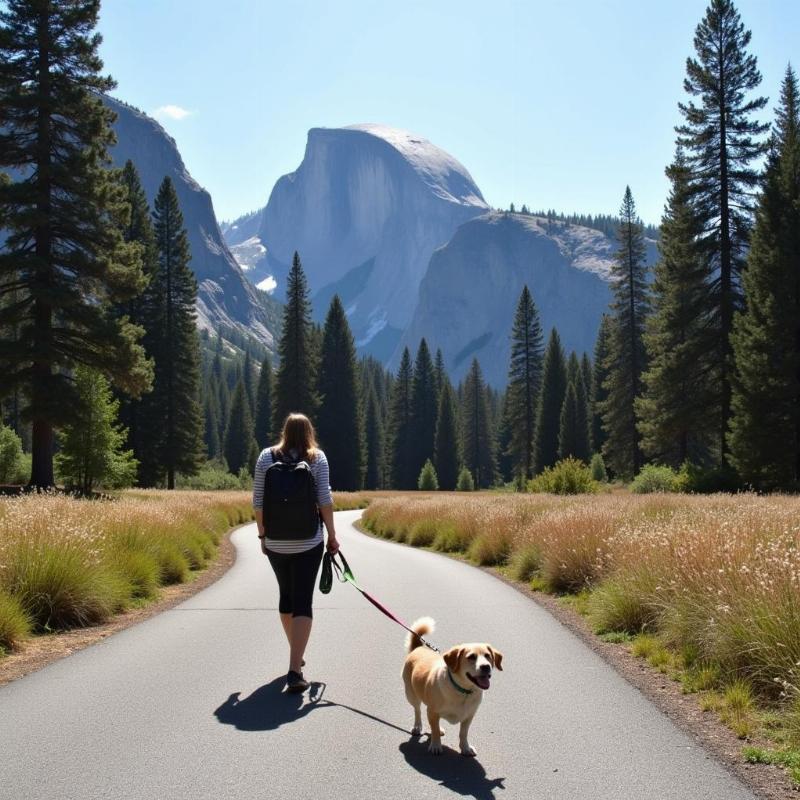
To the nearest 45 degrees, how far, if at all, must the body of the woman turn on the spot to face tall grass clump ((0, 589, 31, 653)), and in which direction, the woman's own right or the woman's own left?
approximately 45° to the woman's own left

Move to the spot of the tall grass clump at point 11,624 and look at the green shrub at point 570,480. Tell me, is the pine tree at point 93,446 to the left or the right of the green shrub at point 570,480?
left

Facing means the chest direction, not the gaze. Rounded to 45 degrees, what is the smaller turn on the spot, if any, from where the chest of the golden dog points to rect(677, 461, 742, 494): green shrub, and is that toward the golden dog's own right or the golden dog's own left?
approximately 135° to the golden dog's own left

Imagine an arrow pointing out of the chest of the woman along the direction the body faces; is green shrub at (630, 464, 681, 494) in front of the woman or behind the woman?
in front

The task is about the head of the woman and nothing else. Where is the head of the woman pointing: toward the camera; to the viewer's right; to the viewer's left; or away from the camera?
away from the camera

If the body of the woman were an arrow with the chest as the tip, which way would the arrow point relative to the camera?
away from the camera

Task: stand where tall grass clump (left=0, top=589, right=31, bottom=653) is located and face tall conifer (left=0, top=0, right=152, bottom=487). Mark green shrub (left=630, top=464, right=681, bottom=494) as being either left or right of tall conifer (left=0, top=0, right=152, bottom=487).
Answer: right

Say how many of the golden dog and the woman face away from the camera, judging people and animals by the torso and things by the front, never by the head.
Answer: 1

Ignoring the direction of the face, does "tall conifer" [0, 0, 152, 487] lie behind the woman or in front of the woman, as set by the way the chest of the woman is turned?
in front

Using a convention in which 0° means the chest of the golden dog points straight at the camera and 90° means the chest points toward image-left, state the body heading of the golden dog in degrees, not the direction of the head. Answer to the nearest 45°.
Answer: approximately 315°

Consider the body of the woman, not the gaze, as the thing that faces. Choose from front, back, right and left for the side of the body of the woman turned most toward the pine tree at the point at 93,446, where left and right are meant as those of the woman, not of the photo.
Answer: front

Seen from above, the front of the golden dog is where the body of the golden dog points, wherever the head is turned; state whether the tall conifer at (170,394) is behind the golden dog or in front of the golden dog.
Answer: behind

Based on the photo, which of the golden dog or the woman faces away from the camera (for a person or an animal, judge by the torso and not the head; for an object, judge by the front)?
the woman

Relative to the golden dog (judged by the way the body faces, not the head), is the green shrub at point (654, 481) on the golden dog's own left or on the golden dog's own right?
on the golden dog's own left

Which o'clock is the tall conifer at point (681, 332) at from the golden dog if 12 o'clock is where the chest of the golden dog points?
The tall conifer is roughly at 8 o'clock from the golden dog.
